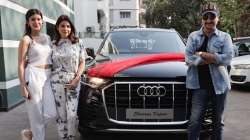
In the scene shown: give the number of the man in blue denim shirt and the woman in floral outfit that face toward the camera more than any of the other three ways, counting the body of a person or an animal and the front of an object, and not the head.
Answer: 2

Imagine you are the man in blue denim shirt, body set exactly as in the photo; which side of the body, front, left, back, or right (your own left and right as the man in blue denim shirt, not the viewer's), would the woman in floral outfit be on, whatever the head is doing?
right

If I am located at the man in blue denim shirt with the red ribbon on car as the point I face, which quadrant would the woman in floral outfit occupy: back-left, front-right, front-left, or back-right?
front-left

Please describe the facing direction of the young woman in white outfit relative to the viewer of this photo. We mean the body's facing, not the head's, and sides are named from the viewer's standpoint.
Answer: facing the viewer and to the right of the viewer

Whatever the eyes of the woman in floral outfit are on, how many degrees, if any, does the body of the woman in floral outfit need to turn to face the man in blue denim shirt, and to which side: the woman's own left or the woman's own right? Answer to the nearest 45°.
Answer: approximately 90° to the woman's own left

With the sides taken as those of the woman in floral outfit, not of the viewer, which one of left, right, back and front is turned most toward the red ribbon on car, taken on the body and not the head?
left

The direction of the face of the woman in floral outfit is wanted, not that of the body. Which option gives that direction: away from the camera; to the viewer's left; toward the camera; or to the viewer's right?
toward the camera

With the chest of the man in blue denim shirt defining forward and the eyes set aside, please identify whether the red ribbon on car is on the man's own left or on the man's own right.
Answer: on the man's own right

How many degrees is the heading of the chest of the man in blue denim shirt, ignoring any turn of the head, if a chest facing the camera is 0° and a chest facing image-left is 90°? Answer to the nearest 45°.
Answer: approximately 0°

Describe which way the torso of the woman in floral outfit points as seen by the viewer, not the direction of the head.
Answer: toward the camera
